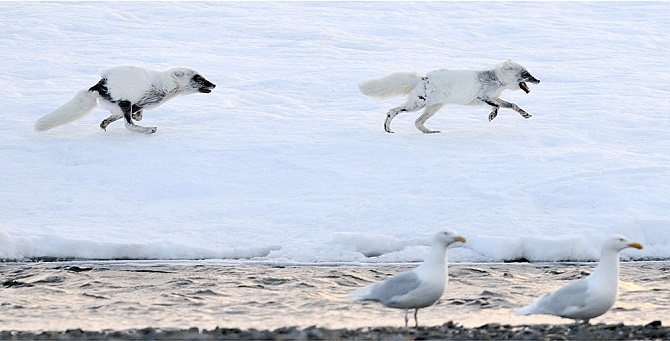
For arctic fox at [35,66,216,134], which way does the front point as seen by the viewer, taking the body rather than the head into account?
to the viewer's right

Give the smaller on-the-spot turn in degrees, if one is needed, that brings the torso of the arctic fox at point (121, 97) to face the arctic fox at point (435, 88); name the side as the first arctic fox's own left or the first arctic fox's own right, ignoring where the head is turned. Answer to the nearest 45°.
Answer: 0° — it already faces it

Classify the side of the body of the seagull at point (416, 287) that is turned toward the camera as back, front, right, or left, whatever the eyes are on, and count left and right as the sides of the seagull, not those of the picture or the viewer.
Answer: right

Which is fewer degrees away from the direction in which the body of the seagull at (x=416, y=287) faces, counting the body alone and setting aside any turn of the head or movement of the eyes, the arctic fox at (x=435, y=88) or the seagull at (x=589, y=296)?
the seagull

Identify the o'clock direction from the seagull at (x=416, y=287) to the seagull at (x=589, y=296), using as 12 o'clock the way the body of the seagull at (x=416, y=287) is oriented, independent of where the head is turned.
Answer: the seagull at (x=589, y=296) is roughly at 12 o'clock from the seagull at (x=416, y=287).

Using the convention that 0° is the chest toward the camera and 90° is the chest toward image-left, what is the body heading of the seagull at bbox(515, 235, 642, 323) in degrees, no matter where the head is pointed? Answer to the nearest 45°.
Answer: approximately 270°

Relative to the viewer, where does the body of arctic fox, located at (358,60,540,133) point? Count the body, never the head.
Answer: to the viewer's right

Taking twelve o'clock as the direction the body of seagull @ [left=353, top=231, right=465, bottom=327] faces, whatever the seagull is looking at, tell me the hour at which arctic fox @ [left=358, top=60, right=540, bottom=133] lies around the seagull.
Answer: The arctic fox is roughly at 9 o'clock from the seagull.

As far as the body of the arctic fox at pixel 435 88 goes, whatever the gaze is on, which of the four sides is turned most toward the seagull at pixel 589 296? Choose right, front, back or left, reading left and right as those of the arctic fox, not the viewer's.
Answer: right

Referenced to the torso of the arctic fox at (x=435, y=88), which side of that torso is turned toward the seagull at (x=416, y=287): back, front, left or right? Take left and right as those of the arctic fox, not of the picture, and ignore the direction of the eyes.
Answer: right

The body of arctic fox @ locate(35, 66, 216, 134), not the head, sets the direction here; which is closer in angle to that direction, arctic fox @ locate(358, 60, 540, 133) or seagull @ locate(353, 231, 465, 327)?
the arctic fox

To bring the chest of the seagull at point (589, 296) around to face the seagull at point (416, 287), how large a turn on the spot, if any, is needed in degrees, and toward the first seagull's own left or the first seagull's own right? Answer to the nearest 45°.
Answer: approximately 180°

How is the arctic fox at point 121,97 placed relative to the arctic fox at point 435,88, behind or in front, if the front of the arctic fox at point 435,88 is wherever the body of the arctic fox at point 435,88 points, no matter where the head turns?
behind
